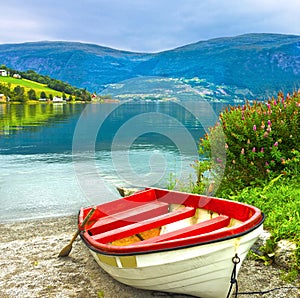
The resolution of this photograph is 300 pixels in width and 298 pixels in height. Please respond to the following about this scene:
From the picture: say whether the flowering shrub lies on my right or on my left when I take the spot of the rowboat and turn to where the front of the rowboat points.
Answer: on my left

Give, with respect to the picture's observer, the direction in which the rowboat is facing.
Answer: facing the viewer and to the right of the viewer
